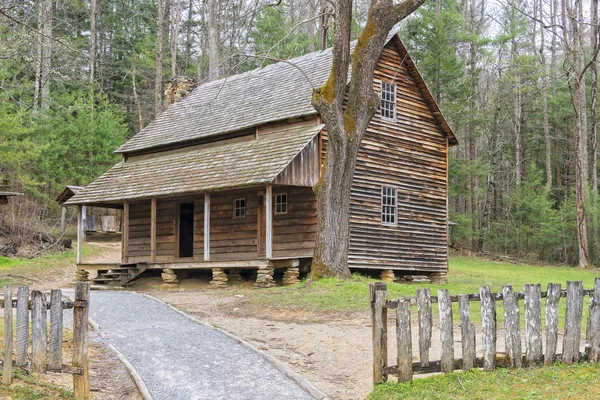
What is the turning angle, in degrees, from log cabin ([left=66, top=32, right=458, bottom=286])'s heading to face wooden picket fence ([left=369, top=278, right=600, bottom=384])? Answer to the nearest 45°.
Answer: approximately 45° to its left

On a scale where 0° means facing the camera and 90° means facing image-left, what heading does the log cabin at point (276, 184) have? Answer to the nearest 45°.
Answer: approximately 45°
